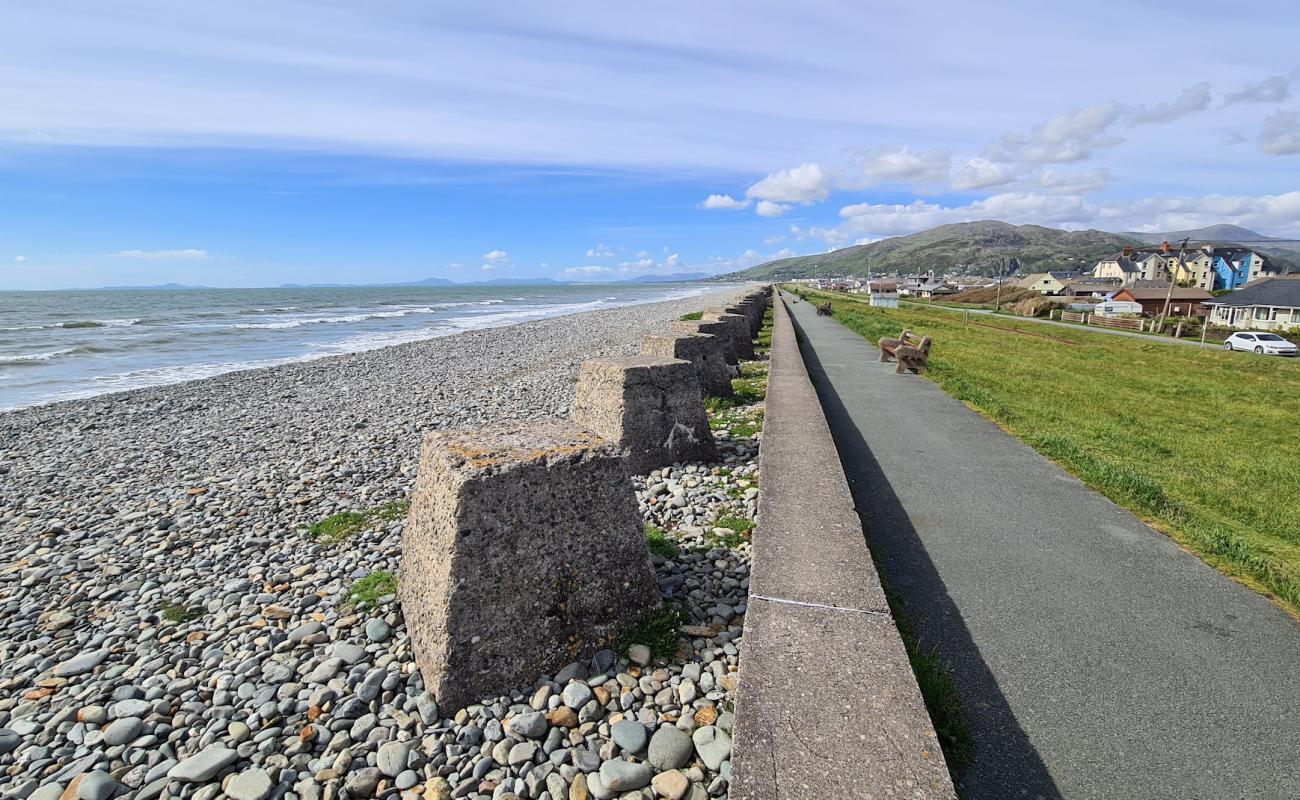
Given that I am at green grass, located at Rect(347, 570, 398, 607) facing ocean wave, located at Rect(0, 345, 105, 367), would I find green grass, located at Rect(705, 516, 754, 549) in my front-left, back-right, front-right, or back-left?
back-right

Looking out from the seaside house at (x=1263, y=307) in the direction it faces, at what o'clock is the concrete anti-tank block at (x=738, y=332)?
The concrete anti-tank block is roughly at 11 o'clock from the seaside house.

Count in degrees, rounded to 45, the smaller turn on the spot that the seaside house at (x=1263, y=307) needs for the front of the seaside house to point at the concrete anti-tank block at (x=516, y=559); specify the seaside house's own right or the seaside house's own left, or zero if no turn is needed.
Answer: approximately 45° to the seaside house's own left

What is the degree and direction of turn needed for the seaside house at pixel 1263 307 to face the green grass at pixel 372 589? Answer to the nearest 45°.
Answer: approximately 45° to its left

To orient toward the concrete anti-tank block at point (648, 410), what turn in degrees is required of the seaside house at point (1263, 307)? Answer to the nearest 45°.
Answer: approximately 45° to its left

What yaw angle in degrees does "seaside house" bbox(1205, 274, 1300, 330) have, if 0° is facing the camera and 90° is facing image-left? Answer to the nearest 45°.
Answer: approximately 45°
